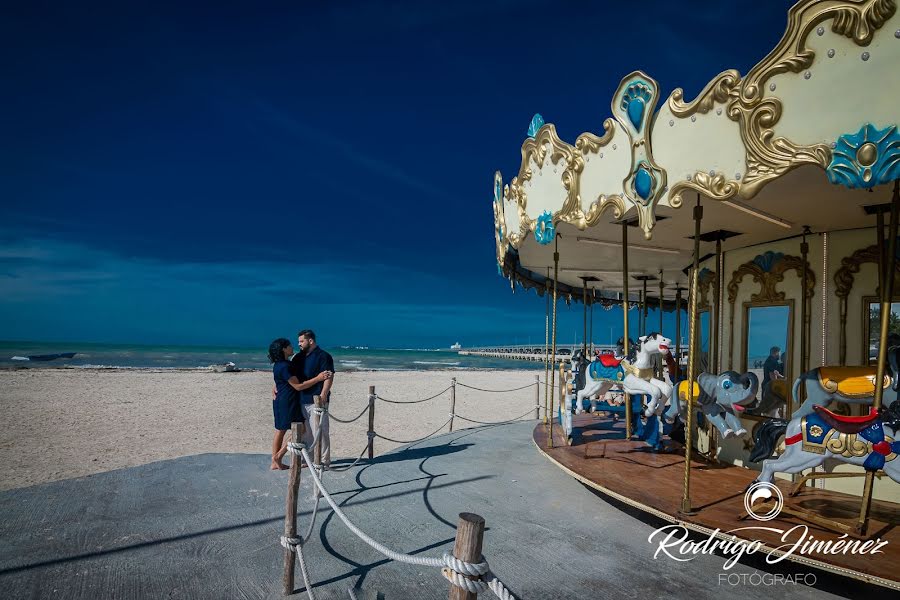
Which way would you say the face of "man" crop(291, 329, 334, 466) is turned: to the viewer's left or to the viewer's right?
to the viewer's left

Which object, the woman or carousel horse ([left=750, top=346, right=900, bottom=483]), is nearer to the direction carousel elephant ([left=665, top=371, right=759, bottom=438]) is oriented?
the carousel horse

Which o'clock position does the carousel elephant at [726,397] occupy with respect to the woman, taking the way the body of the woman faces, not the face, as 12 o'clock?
The carousel elephant is roughly at 1 o'clock from the woman.

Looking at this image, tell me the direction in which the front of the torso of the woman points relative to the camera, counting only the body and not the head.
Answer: to the viewer's right

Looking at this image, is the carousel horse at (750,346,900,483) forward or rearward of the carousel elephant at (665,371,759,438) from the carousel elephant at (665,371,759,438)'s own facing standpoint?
forward

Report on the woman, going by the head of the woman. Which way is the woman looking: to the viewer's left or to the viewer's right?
to the viewer's right

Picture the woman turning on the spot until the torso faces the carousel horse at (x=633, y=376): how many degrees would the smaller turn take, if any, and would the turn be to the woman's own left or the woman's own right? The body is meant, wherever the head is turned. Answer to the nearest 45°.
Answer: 0° — they already face it
